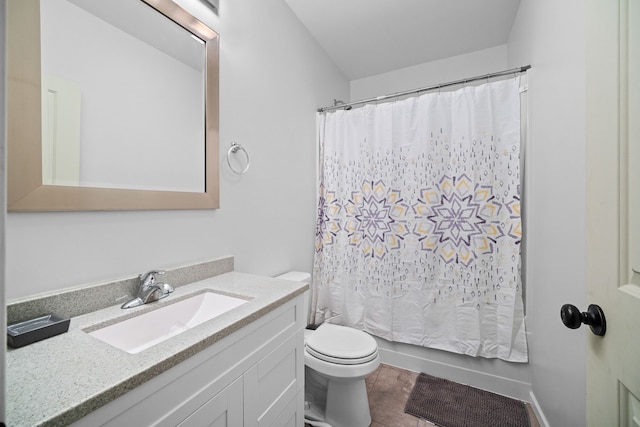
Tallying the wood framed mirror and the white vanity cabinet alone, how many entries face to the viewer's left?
0

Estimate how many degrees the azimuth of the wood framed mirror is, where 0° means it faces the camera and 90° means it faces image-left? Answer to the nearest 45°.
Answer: approximately 315°

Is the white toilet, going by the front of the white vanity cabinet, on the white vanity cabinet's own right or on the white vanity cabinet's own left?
on the white vanity cabinet's own left

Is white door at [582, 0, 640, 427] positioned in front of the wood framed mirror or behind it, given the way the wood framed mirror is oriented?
in front

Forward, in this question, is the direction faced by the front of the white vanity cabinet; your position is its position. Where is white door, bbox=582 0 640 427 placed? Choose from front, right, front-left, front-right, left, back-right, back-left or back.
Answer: front

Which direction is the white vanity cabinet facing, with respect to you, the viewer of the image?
facing the viewer and to the right of the viewer

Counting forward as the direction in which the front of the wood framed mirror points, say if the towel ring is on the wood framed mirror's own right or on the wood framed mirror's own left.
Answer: on the wood framed mirror's own left
